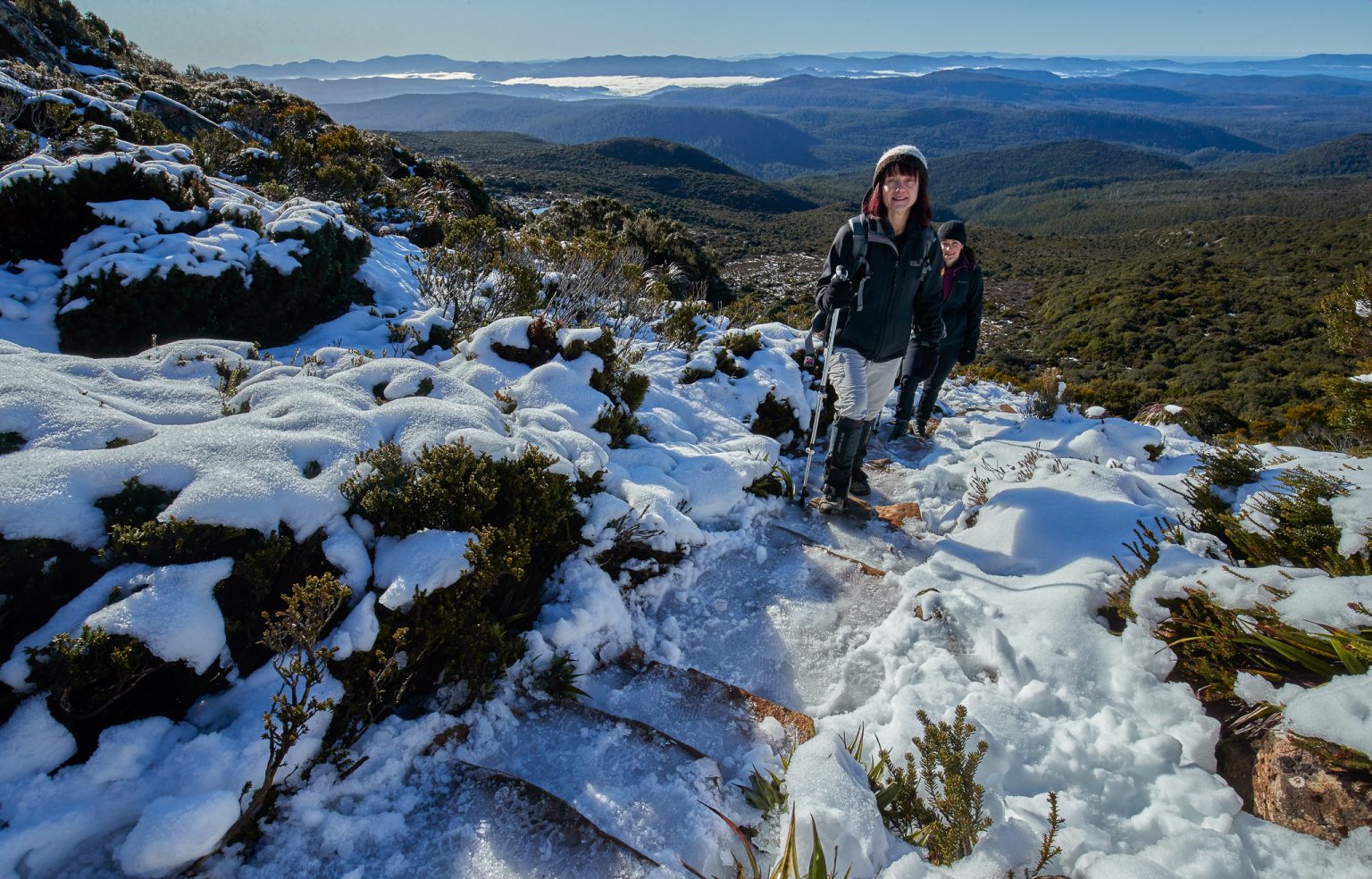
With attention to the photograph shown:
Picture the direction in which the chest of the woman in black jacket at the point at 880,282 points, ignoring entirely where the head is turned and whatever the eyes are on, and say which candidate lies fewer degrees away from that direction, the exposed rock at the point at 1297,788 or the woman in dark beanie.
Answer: the exposed rock

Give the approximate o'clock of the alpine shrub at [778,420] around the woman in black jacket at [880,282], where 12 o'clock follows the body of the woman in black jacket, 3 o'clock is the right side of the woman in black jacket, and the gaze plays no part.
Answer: The alpine shrub is roughly at 5 o'clock from the woman in black jacket.

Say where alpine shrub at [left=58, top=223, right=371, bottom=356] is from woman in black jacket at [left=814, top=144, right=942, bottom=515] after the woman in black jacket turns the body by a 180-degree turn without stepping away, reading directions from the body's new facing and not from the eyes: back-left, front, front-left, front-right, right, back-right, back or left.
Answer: left

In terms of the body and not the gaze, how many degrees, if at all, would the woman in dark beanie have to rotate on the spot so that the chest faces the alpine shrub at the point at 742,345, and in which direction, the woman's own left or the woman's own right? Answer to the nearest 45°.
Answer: approximately 45° to the woman's own right

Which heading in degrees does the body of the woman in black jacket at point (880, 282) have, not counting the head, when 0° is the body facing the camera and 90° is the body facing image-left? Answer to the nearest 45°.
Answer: approximately 0°

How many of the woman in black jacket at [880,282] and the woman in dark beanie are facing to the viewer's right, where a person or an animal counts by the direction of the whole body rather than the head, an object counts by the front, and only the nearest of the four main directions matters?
0

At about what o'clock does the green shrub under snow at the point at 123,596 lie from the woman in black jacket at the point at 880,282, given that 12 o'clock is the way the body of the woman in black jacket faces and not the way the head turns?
The green shrub under snow is roughly at 1 o'clock from the woman in black jacket.

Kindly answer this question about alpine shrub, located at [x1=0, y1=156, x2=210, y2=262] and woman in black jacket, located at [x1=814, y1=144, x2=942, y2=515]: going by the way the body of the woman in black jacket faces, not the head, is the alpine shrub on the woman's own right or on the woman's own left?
on the woman's own right
